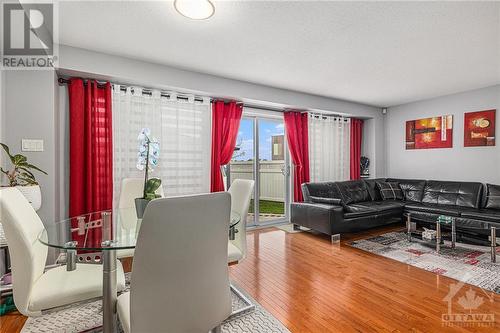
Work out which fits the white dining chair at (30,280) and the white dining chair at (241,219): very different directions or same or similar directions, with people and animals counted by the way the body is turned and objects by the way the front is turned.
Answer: very different directions

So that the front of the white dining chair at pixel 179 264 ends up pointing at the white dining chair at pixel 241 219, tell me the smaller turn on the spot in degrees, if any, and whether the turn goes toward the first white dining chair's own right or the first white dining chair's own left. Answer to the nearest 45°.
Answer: approximately 90° to the first white dining chair's own right

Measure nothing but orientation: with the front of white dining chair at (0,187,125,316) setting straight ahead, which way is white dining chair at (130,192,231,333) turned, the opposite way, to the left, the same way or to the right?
to the left

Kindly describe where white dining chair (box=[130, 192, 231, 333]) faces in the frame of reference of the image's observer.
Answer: facing away from the viewer and to the left of the viewer

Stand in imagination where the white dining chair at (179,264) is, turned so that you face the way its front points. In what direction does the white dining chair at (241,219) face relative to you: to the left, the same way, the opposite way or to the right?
to the left

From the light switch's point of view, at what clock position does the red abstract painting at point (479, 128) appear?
The red abstract painting is roughly at 10 o'clock from the light switch.

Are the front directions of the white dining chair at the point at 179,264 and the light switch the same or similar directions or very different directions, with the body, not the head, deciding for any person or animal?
very different directions

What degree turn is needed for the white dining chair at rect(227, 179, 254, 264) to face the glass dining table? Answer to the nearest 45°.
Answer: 0° — it already faces it
